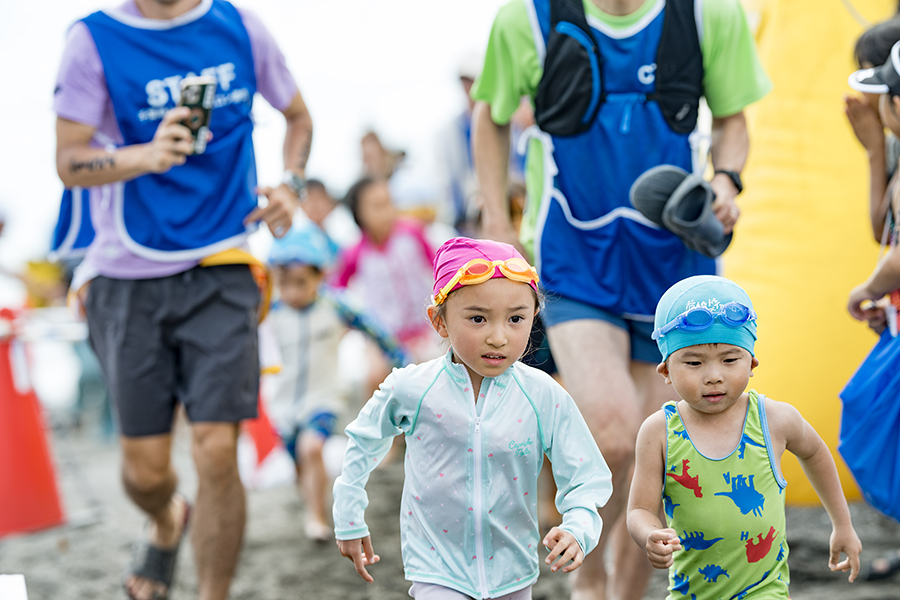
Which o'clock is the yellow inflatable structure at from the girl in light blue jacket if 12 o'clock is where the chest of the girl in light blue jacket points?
The yellow inflatable structure is roughly at 7 o'clock from the girl in light blue jacket.

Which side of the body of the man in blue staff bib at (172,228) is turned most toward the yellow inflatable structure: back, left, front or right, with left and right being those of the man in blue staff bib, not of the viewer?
left

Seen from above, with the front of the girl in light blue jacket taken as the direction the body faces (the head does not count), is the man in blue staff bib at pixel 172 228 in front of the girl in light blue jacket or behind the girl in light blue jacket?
behind

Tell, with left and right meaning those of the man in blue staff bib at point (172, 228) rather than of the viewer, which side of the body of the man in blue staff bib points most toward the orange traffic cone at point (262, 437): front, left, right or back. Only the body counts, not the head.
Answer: back

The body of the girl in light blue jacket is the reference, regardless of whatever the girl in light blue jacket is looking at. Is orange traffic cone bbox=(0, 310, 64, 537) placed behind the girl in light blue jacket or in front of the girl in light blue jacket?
behind

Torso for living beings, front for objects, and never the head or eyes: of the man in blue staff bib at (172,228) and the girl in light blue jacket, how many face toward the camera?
2

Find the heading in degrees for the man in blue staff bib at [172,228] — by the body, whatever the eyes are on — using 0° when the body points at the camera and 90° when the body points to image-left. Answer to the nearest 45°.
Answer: approximately 0°
